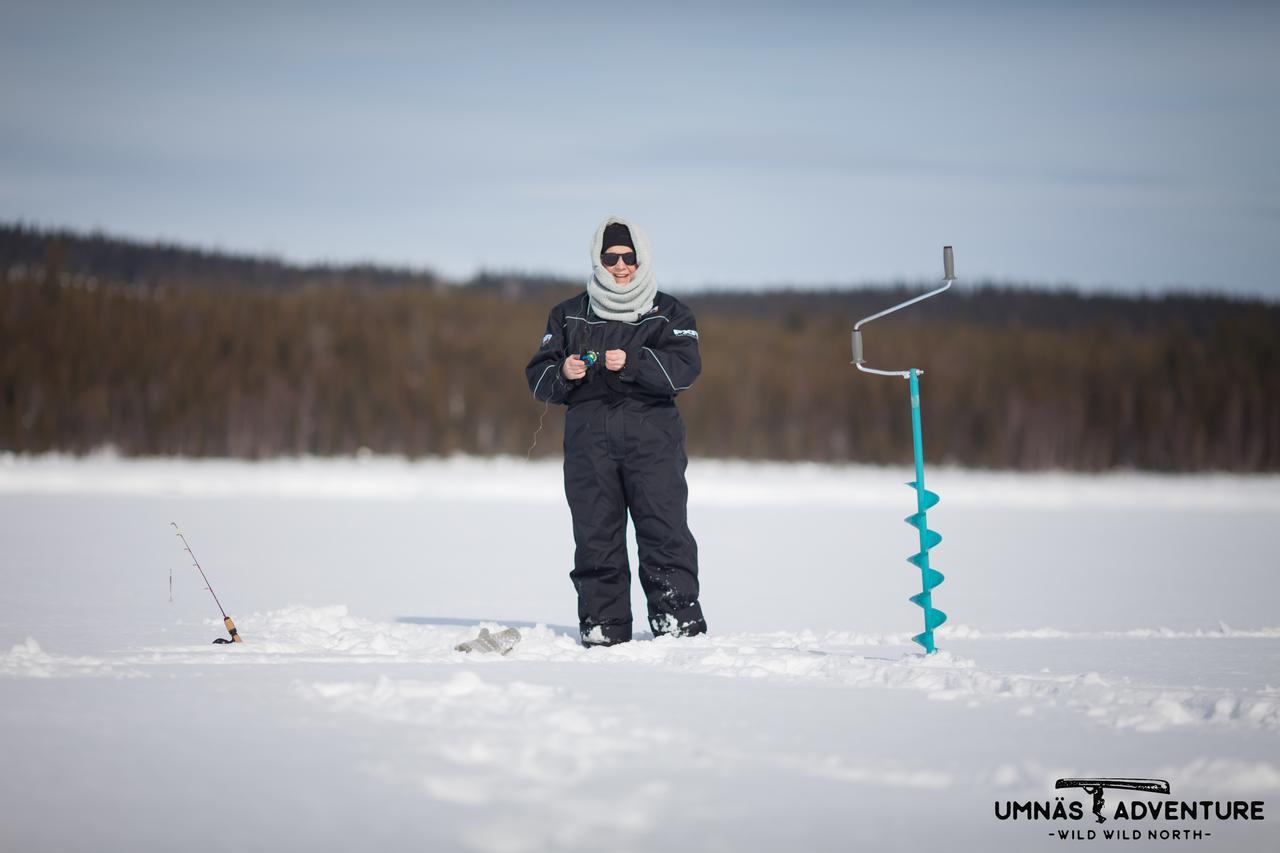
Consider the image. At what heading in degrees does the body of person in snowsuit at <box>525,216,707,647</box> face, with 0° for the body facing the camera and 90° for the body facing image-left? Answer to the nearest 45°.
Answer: approximately 0°

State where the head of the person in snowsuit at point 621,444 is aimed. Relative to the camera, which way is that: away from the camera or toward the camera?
toward the camera
